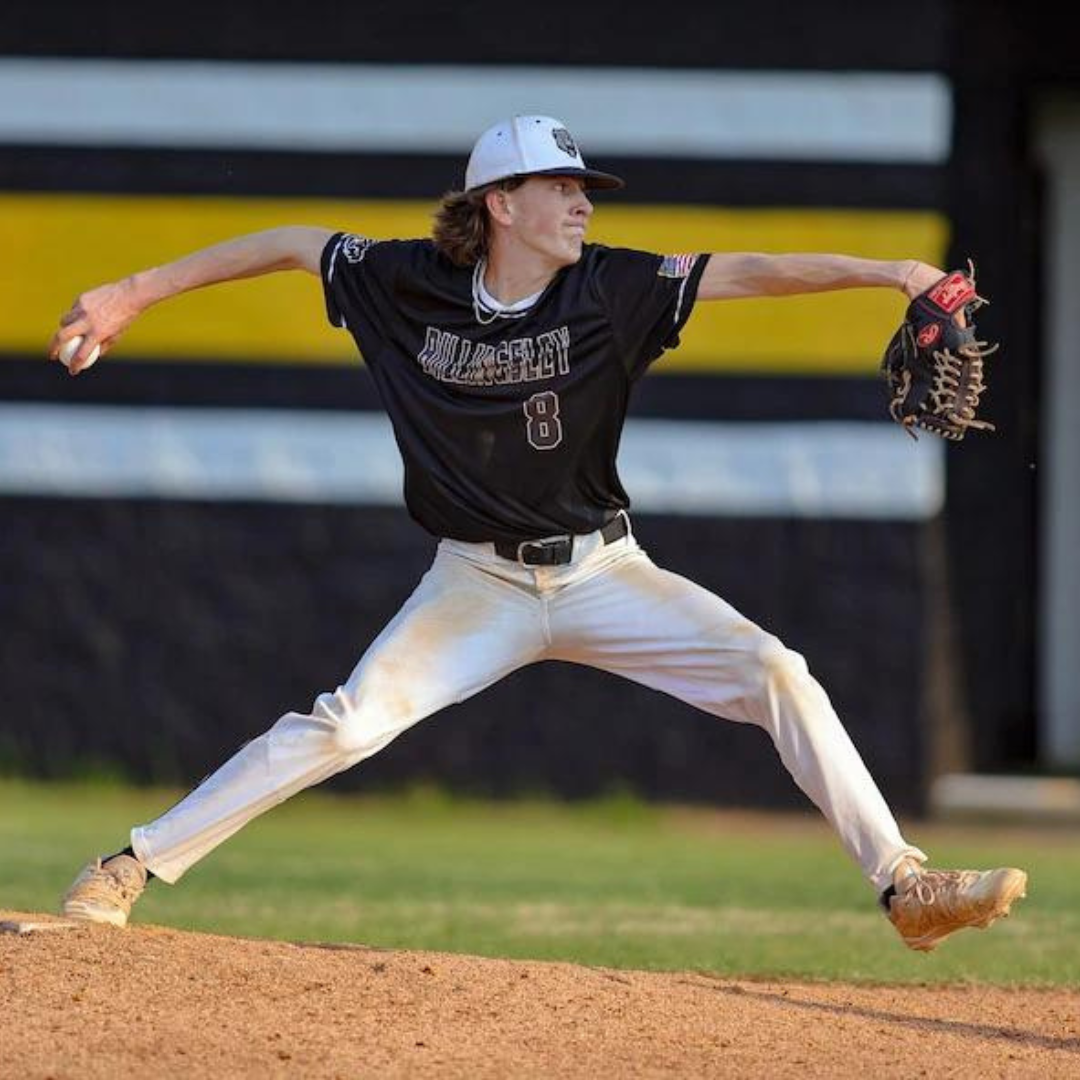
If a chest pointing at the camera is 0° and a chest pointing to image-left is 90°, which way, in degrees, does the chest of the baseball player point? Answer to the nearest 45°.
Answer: approximately 0°

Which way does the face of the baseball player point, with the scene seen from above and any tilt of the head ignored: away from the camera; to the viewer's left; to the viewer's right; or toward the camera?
to the viewer's right
